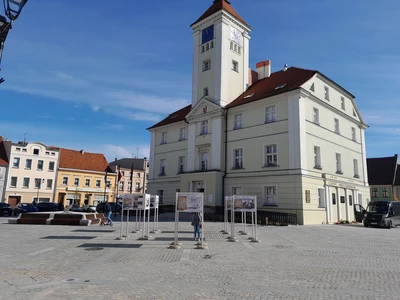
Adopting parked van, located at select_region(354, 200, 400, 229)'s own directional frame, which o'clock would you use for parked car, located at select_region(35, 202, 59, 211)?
parked car, located at select_region(35, 202, 59, 211) is roughly at 1 o'clock from parked van, located at select_region(354, 200, 400, 229).

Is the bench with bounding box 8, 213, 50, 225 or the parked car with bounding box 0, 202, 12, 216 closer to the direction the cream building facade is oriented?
the bench

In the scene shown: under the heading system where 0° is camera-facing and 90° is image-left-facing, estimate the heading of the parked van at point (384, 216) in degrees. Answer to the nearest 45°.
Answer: approximately 45°

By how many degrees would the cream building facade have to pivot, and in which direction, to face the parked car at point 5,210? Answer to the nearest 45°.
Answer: approximately 45° to its right

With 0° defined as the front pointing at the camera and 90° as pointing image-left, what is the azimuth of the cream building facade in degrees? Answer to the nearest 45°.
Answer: approximately 45°

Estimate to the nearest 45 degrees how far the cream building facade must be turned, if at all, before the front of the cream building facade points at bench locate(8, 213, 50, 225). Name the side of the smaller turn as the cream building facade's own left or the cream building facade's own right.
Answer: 0° — it already faces it

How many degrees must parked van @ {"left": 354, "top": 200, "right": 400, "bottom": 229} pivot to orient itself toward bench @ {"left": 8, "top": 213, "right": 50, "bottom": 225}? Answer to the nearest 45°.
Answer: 0° — it already faces it

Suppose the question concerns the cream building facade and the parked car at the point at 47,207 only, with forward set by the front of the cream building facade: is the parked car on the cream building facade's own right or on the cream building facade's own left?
on the cream building facade's own right

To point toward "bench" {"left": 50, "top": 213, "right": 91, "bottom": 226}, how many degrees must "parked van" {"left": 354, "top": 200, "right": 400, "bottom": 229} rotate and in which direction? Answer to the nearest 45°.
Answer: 0° — it already faces it
